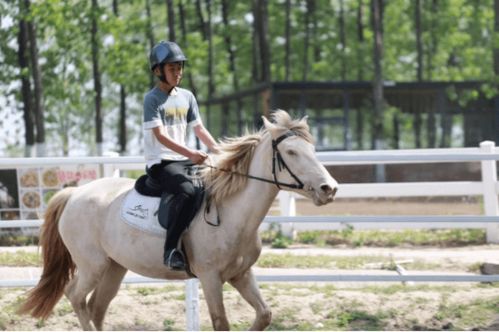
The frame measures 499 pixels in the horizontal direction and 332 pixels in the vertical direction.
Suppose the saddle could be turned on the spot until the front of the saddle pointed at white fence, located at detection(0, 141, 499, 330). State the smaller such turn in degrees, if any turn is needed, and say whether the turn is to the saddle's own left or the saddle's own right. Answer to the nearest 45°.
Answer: approximately 45° to the saddle's own left

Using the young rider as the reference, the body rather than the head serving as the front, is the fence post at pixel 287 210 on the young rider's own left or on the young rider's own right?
on the young rider's own left

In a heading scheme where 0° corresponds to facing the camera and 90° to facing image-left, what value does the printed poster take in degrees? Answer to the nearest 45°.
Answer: approximately 0°

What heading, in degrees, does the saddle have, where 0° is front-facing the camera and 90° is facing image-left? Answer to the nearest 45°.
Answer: approximately 270°

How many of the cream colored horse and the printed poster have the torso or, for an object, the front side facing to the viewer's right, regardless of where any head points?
1

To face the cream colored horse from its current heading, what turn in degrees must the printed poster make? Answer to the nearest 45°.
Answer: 0° — it already faces it

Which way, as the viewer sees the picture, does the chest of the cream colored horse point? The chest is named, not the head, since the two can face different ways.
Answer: to the viewer's right

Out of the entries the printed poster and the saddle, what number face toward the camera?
1
